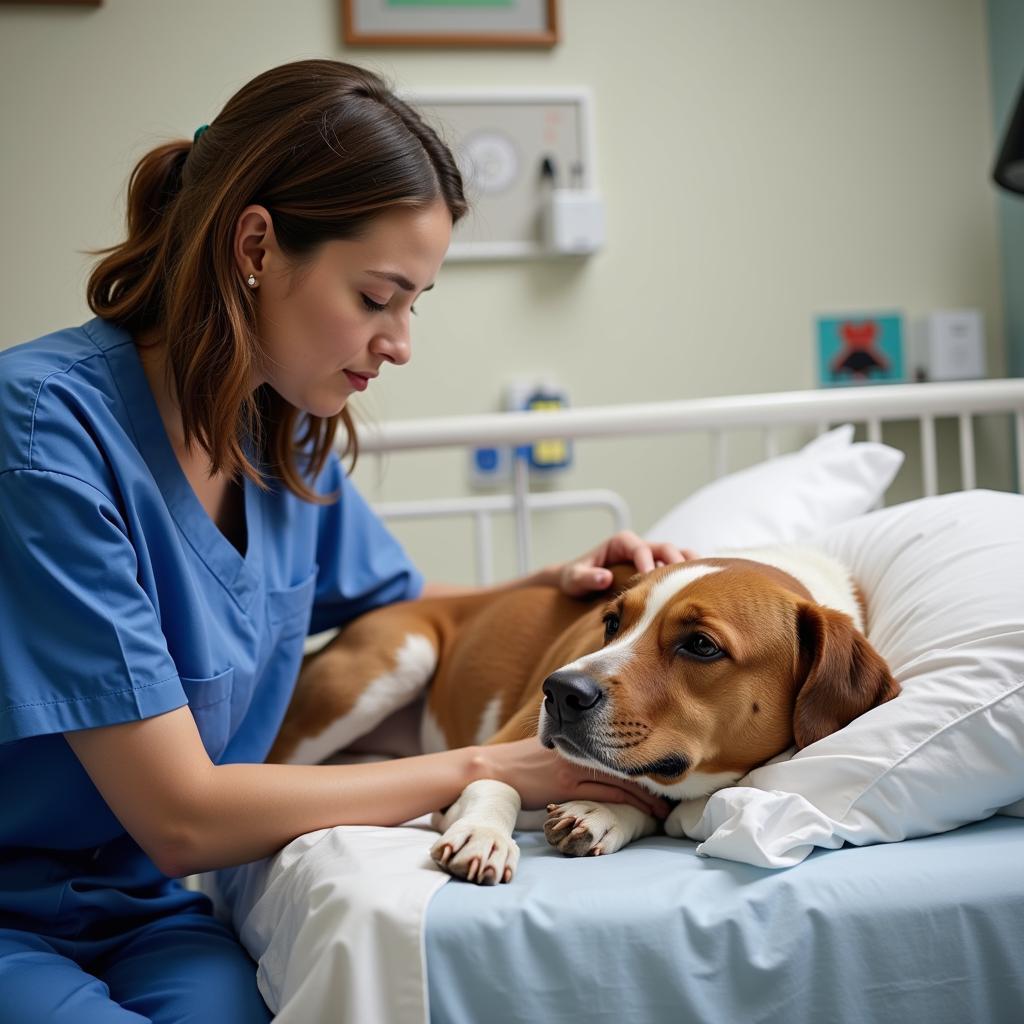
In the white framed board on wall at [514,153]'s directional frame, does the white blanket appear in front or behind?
in front

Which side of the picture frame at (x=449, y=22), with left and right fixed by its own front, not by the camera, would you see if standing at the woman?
front

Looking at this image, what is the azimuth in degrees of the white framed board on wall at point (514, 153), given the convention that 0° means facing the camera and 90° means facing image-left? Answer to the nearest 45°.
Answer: approximately 0°

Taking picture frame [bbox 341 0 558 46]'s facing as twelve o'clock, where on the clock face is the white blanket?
The white blanket is roughly at 12 o'clock from the picture frame.

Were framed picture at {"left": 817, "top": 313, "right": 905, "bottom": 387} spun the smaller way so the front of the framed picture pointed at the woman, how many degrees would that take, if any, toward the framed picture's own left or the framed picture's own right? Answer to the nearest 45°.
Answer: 0° — it already faces them

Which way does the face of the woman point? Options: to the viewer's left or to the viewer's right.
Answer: to the viewer's right

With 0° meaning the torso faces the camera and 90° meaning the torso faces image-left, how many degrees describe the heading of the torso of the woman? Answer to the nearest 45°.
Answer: approximately 315°

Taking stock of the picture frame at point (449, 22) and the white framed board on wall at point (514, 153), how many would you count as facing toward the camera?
2

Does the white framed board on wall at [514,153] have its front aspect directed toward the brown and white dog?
yes
